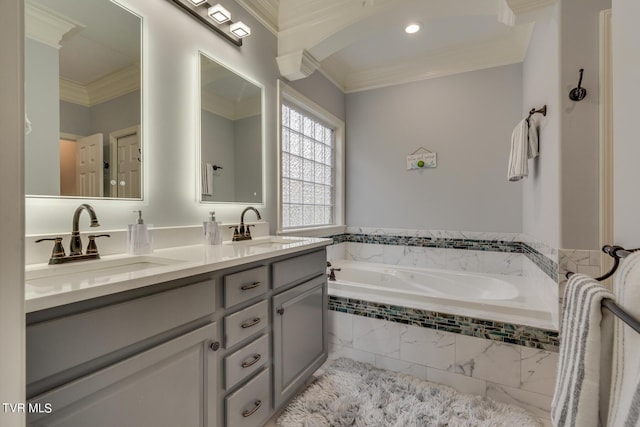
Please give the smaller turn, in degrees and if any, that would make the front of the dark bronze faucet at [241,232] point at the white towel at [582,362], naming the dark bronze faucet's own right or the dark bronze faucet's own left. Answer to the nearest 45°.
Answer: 0° — it already faces it

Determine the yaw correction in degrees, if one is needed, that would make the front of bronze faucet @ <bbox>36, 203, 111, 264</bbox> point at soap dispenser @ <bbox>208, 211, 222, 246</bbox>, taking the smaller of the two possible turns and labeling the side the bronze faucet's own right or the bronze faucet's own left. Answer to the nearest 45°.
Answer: approximately 45° to the bronze faucet's own left

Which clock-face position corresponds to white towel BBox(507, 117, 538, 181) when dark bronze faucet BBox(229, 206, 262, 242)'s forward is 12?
The white towel is roughly at 11 o'clock from the dark bronze faucet.

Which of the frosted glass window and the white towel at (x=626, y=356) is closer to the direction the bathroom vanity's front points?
the white towel

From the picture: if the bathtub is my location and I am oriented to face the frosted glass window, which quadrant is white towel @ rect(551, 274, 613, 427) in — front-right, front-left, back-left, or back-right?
back-left
